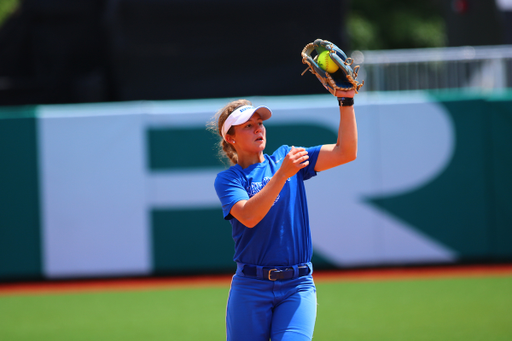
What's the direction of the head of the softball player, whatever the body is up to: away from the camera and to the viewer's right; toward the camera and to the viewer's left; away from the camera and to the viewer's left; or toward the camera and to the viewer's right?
toward the camera and to the viewer's right

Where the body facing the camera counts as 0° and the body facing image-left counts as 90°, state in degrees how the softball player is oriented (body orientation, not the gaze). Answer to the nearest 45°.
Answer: approximately 0°
